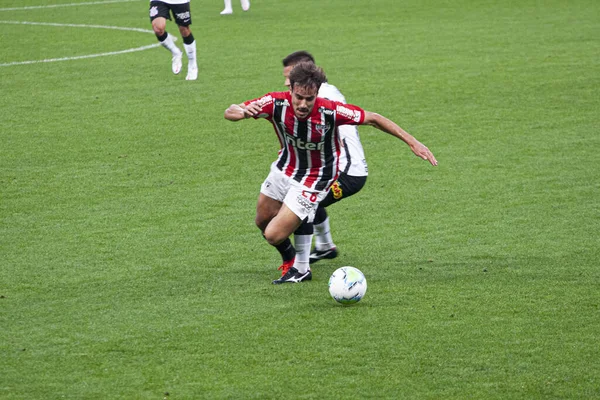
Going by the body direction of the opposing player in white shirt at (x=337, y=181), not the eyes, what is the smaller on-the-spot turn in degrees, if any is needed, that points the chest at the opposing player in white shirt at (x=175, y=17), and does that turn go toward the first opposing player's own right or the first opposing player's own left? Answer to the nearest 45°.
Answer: approximately 90° to the first opposing player's own right

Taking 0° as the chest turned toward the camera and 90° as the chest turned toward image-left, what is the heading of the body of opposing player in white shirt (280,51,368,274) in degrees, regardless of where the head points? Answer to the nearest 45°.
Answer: approximately 90°

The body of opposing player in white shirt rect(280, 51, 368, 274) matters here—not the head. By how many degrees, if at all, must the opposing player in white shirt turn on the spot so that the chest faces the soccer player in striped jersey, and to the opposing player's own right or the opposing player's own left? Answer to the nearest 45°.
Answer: approximately 45° to the opposing player's own left

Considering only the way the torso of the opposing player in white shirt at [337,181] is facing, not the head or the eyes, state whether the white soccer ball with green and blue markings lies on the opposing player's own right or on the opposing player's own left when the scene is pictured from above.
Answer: on the opposing player's own left
